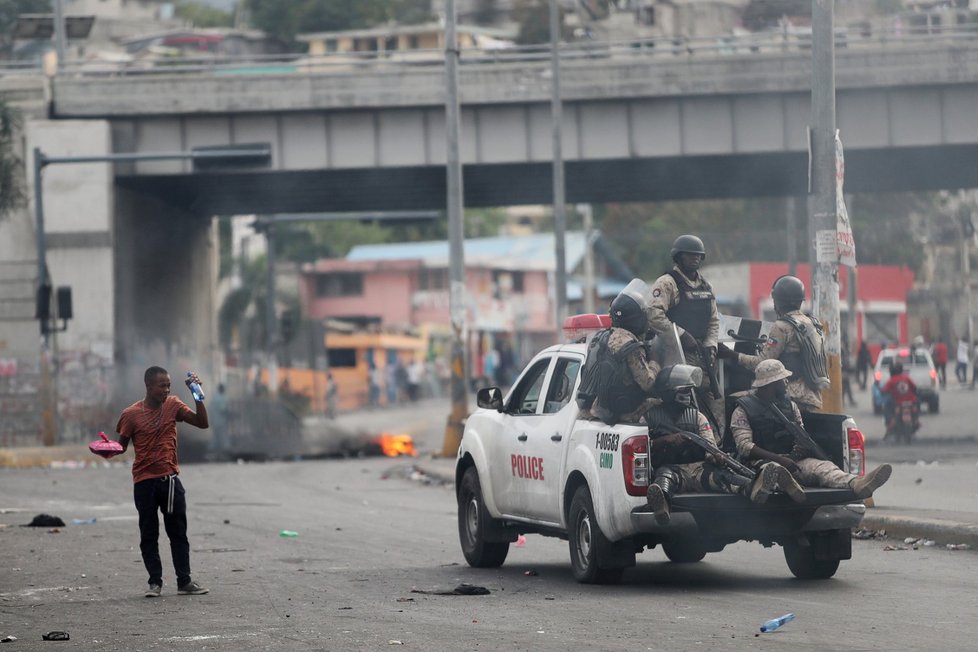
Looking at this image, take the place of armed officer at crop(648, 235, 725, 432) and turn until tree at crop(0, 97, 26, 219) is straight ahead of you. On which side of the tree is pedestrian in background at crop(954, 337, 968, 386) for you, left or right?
right

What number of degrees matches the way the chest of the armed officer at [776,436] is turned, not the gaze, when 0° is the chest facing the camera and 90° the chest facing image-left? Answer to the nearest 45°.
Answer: approximately 315°

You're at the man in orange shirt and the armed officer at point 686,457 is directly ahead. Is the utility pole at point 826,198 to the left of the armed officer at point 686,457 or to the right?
left

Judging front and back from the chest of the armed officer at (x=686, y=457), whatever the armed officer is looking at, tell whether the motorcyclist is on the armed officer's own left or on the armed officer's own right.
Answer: on the armed officer's own left

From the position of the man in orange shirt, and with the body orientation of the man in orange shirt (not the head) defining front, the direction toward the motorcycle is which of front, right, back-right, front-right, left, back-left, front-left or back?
left

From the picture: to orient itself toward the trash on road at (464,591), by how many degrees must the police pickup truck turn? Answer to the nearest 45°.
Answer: approximately 90° to its left

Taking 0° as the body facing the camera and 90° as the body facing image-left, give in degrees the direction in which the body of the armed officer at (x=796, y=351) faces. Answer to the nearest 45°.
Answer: approximately 135°

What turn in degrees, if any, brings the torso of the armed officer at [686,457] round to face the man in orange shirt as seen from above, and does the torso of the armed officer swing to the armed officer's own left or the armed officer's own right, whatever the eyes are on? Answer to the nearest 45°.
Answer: approximately 135° to the armed officer's own right

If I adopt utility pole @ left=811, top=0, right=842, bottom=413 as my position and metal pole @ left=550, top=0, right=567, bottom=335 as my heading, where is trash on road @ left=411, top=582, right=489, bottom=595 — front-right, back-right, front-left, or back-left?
back-left

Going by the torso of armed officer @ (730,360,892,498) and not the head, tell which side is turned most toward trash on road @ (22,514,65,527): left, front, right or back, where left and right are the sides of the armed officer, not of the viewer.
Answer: back

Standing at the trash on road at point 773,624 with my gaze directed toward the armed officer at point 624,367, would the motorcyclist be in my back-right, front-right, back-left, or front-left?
front-right
